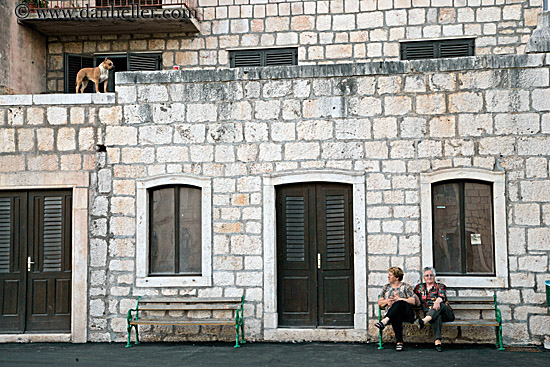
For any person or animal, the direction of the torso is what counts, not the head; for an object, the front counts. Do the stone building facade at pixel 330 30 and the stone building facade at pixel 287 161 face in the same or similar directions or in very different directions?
same or similar directions

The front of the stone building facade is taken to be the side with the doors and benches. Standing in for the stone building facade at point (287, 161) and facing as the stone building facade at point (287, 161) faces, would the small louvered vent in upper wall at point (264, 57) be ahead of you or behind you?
behind

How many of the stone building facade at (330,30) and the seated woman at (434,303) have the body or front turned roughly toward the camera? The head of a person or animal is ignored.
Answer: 2

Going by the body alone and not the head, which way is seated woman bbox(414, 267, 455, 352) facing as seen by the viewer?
toward the camera

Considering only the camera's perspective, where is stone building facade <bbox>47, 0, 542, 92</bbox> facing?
facing the viewer

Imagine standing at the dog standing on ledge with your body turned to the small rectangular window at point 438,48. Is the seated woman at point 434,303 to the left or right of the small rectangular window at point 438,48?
right

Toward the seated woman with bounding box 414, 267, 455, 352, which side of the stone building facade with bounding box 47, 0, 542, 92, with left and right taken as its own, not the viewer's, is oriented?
front

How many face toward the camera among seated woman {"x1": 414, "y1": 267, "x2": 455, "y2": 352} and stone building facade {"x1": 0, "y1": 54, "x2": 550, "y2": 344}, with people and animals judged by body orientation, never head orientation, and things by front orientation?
2

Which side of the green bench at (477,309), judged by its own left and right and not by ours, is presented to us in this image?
front
